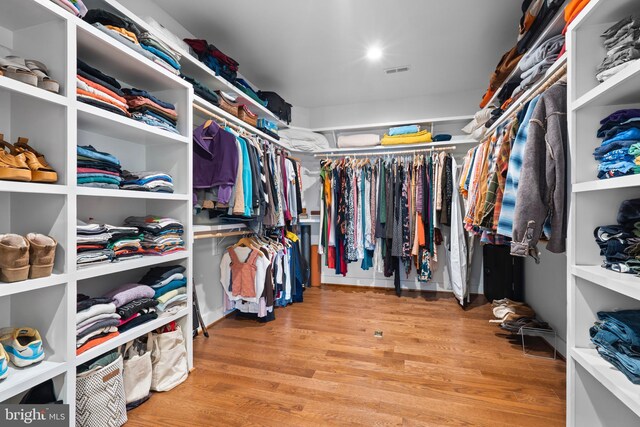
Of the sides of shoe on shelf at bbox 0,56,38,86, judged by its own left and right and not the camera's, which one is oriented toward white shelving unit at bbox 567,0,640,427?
front

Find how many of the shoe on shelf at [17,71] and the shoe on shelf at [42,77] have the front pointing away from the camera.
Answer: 0

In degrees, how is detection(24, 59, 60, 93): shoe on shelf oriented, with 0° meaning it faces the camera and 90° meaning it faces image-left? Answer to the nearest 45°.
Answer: approximately 315°

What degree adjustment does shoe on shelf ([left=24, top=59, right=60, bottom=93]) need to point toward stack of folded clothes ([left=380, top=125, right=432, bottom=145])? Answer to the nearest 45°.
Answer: approximately 45° to its left

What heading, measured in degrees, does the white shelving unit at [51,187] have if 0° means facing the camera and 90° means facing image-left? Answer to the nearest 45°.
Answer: approximately 315°
